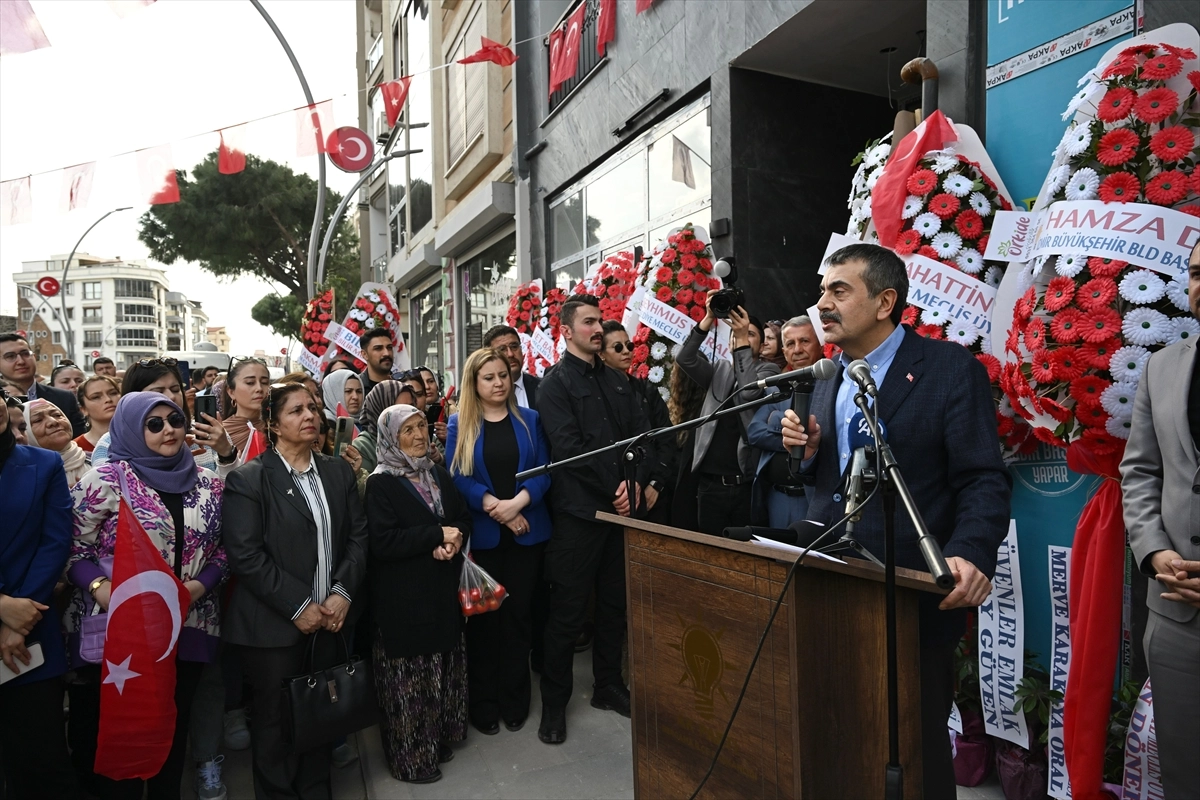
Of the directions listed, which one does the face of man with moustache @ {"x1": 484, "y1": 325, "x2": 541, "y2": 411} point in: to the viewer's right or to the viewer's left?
to the viewer's right

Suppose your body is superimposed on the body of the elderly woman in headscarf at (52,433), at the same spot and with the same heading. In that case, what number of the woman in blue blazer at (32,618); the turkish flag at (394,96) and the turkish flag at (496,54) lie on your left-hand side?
2

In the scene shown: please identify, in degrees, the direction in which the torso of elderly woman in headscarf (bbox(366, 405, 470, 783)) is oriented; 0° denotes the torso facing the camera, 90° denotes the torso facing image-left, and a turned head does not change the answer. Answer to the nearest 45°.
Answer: approximately 315°

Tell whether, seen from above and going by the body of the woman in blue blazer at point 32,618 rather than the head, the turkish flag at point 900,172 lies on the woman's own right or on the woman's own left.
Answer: on the woman's own left

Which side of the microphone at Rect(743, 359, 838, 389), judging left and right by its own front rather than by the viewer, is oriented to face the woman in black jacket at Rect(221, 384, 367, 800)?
back

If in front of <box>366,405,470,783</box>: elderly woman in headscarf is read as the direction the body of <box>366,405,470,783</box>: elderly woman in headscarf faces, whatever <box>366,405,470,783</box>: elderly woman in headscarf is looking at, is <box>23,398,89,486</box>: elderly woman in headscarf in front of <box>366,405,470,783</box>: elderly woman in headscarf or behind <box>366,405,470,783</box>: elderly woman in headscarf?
behind

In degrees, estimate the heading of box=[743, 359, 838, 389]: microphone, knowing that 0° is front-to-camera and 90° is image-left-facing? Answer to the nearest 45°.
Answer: approximately 270°

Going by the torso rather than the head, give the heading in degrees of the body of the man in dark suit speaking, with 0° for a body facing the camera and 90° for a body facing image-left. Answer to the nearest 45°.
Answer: approximately 45°

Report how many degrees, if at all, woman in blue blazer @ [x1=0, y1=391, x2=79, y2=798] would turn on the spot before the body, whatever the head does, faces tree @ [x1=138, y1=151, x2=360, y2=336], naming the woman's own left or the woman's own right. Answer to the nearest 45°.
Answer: approximately 180°
